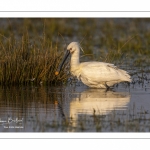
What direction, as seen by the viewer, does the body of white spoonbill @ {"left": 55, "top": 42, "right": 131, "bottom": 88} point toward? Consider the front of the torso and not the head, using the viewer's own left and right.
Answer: facing to the left of the viewer
